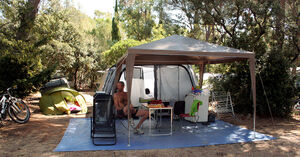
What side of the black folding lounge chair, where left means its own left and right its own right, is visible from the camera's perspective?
front

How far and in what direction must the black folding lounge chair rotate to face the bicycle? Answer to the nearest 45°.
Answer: approximately 135° to its right

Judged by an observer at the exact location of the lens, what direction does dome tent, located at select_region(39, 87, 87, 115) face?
facing the viewer and to the right of the viewer

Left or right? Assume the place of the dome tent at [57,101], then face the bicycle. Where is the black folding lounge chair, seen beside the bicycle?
left

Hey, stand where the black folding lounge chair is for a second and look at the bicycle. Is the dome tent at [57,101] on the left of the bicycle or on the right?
right

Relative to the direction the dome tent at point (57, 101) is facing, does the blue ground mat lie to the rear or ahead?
ahead

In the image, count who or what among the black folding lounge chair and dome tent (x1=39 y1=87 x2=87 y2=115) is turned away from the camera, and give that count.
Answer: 0
